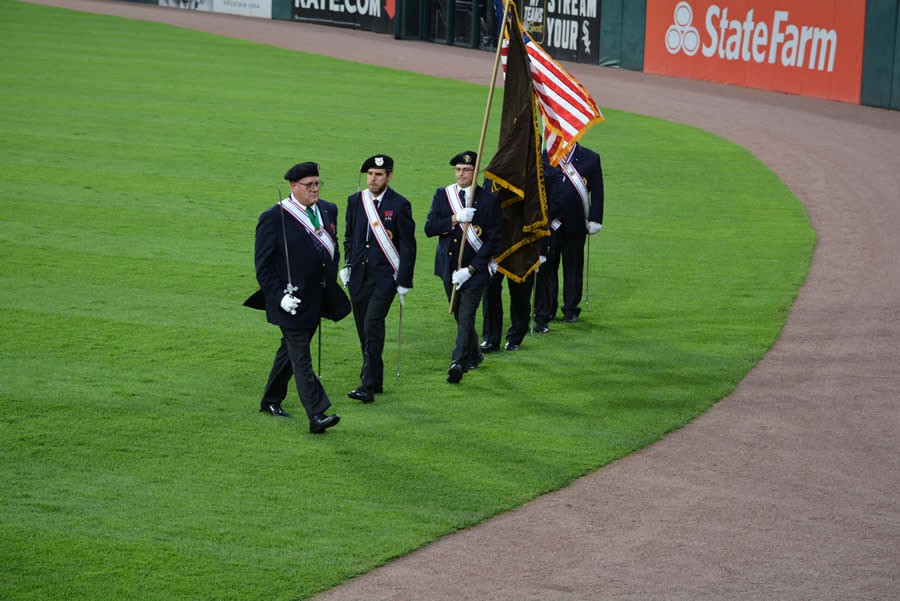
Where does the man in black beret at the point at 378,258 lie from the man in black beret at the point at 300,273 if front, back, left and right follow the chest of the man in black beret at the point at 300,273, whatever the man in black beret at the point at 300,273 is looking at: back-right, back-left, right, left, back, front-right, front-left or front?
left

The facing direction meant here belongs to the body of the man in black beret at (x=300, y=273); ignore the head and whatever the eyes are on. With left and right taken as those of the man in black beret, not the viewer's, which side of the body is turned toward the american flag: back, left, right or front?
left

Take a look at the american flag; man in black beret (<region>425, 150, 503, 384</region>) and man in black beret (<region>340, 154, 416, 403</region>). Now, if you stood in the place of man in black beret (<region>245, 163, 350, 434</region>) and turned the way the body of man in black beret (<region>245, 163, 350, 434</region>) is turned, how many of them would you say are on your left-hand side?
3

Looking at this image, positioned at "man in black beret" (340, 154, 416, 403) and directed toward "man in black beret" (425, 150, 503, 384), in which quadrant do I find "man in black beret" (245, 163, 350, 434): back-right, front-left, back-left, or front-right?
back-right

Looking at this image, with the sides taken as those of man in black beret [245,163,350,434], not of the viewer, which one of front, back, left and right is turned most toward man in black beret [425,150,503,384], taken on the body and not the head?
left
